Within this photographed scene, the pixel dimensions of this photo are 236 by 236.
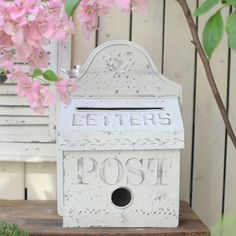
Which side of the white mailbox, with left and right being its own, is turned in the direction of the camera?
front
